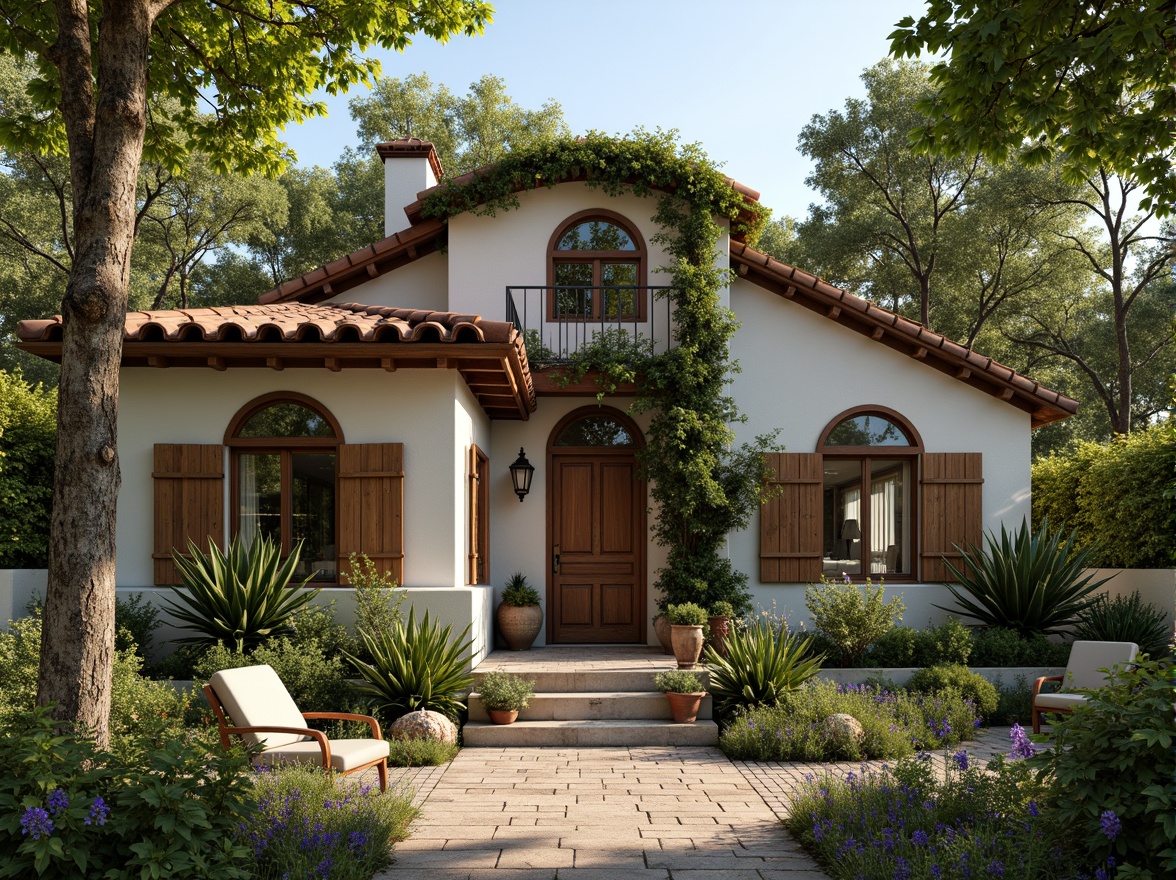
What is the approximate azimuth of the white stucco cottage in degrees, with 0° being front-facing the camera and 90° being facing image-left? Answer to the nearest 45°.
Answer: approximately 0°

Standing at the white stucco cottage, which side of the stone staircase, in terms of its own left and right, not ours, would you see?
back

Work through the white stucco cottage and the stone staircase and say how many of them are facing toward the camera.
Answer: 2

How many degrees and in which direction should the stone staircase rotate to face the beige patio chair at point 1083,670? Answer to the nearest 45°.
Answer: approximately 90° to its left
